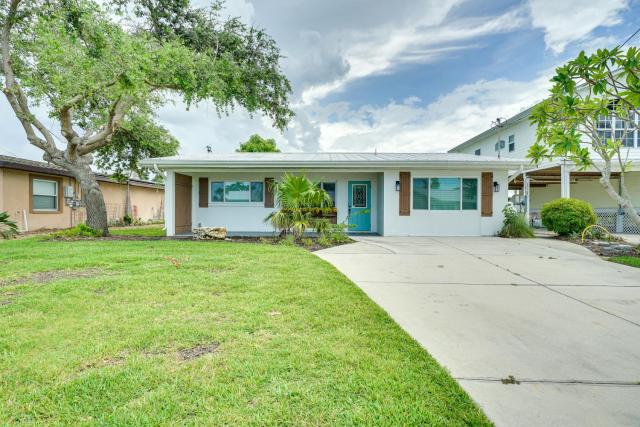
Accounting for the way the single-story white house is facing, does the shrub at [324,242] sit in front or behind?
in front

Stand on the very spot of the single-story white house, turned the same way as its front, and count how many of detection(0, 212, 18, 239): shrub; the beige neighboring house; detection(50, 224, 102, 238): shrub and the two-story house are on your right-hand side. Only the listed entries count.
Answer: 3

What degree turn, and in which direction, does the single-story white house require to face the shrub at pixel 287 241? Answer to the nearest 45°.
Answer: approximately 45° to its right

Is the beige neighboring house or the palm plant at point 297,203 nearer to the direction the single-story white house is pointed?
the palm plant

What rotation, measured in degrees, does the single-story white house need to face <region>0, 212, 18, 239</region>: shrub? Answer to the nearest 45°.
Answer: approximately 90° to its right

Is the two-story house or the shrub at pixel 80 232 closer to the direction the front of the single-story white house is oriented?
the shrub

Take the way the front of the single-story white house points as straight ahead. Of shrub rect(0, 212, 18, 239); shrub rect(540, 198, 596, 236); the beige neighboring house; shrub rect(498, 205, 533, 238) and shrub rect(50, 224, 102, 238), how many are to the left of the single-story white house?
2

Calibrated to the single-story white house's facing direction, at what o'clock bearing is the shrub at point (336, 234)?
The shrub is roughly at 1 o'clock from the single-story white house.

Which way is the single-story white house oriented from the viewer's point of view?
toward the camera

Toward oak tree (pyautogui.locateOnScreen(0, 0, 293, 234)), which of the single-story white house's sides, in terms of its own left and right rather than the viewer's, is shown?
right

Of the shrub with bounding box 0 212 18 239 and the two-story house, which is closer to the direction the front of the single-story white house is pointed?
the shrub

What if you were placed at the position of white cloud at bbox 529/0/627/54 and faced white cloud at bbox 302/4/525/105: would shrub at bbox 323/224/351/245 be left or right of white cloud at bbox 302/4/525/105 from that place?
left

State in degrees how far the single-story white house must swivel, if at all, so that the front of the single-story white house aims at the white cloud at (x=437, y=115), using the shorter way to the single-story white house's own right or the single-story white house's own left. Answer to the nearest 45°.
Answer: approximately 135° to the single-story white house's own left

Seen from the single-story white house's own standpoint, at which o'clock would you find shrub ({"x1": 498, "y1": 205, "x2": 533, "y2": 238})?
The shrub is roughly at 9 o'clock from the single-story white house.

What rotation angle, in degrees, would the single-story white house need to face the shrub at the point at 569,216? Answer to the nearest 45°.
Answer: approximately 90° to its left
